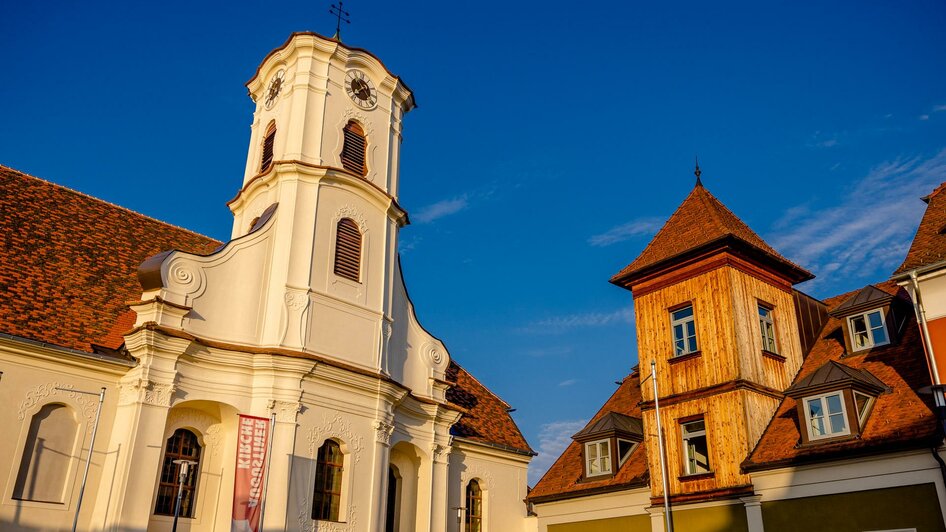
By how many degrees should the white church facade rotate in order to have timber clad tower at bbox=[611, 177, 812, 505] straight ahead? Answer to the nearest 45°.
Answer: approximately 45° to its left

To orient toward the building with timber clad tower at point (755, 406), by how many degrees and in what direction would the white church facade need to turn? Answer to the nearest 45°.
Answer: approximately 45° to its left
